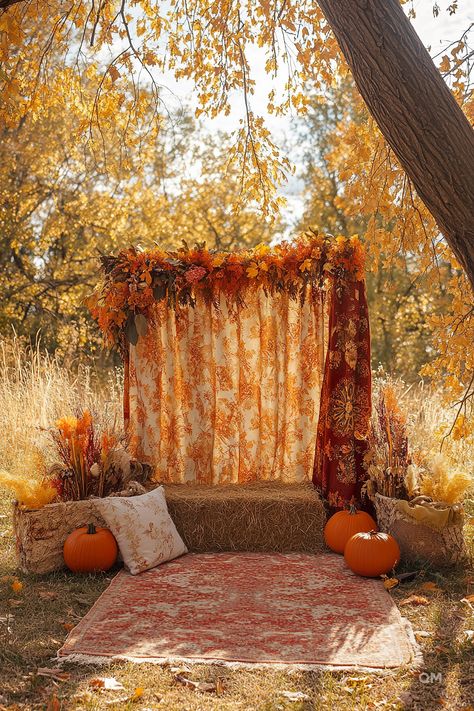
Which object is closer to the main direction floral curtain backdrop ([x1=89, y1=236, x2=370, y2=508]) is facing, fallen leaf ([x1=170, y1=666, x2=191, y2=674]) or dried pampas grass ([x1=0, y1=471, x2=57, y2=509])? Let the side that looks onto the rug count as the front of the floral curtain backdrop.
the fallen leaf

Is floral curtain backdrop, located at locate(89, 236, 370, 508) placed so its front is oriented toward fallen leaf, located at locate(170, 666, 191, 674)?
yes

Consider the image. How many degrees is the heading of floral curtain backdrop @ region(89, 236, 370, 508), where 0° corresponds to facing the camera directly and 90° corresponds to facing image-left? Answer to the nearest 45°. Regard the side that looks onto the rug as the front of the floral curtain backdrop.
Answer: approximately 0°

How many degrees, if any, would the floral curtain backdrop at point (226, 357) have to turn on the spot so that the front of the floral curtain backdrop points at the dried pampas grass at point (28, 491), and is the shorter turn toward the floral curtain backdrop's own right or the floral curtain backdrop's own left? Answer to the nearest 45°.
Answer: approximately 45° to the floral curtain backdrop's own right
